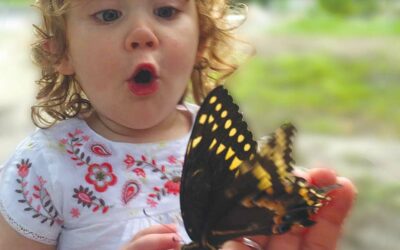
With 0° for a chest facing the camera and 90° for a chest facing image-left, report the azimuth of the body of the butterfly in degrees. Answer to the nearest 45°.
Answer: approximately 90°

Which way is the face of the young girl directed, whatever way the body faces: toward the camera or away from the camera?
toward the camera

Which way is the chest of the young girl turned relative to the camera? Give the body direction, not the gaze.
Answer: toward the camera
